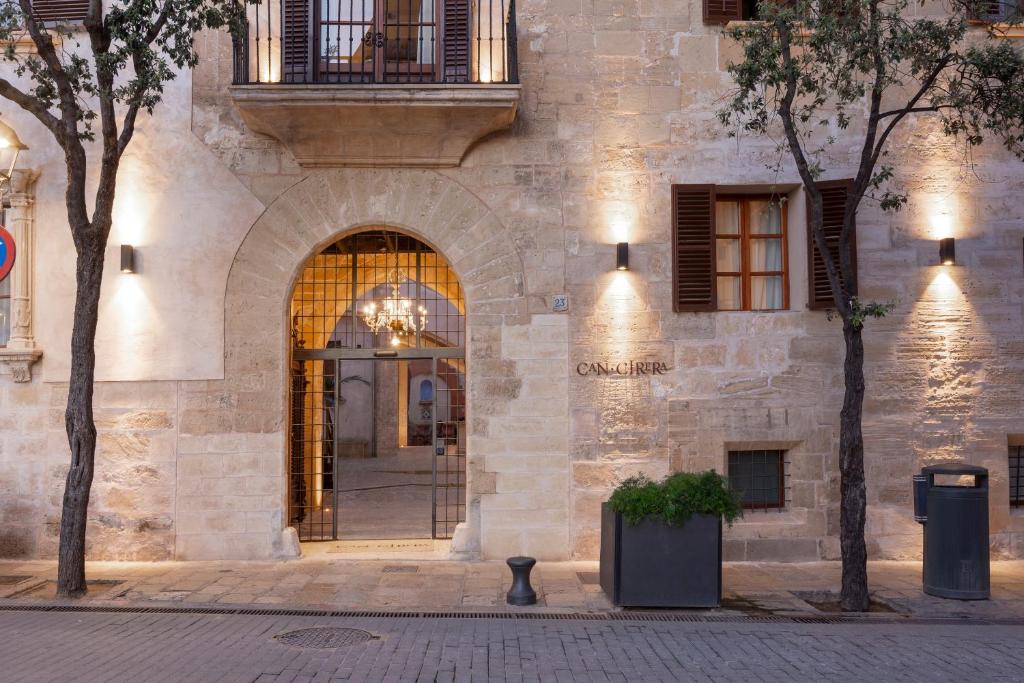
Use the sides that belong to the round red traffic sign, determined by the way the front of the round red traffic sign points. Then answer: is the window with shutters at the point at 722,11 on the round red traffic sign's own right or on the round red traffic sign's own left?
on the round red traffic sign's own left

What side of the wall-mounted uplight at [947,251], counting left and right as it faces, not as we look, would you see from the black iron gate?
right

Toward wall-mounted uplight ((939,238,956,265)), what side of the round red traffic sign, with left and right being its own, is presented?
left

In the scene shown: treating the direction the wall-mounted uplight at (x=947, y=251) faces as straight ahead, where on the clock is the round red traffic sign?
The round red traffic sign is roughly at 2 o'clock from the wall-mounted uplight.

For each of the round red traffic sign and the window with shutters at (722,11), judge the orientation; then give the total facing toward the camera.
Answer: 2

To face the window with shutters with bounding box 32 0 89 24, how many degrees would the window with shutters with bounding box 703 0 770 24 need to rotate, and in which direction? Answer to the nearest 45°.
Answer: approximately 90° to its right

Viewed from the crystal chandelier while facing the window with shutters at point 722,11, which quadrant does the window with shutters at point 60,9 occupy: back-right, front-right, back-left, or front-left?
back-right

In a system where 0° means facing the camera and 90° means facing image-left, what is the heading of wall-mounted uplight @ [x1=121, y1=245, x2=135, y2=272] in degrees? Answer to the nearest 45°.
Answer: approximately 0°
